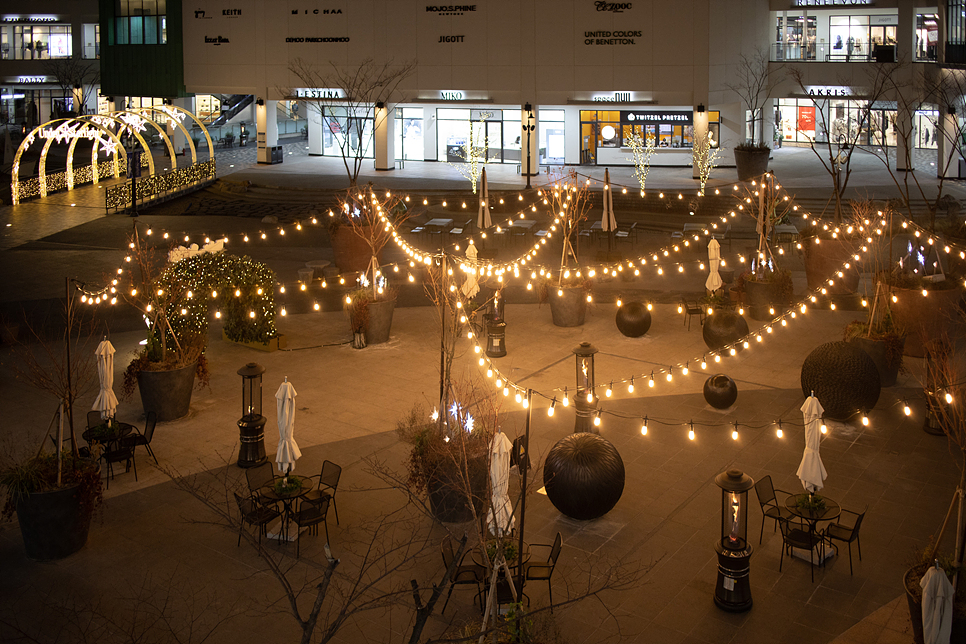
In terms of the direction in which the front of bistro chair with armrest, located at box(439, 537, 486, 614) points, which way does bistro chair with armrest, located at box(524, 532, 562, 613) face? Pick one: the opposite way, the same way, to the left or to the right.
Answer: the opposite way

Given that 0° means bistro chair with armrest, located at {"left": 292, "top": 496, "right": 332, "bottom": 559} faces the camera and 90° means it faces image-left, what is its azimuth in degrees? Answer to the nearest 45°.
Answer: approximately 135°

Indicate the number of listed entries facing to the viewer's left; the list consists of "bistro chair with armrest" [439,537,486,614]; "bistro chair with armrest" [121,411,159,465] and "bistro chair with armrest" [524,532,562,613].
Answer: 2

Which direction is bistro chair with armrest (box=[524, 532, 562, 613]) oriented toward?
to the viewer's left

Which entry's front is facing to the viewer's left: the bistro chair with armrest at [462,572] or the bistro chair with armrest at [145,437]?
the bistro chair with armrest at [145,437]

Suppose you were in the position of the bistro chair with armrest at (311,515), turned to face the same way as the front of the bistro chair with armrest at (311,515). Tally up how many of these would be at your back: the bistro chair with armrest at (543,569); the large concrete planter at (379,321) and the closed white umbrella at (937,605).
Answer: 2

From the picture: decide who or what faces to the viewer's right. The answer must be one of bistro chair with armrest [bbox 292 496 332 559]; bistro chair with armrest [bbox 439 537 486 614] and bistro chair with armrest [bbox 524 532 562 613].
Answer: bistro chair with armrest [bbox 439 537 486 614]

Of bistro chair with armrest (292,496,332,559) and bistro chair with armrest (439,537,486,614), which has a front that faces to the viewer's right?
bistro chair with armrest (439,537,486,614)

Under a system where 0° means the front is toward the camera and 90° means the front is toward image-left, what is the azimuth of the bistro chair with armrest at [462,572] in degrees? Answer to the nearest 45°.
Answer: approximately 270°

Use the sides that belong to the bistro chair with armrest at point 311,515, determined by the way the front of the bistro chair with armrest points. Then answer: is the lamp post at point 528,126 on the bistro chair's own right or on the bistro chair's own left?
on the bistro chair's own right

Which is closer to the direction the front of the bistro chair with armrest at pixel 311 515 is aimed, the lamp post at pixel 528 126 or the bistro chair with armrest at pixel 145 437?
the bistro chair with armrest

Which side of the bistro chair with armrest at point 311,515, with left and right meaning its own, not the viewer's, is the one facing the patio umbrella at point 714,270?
right

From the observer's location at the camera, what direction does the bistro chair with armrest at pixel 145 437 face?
facing to the left of the viewer

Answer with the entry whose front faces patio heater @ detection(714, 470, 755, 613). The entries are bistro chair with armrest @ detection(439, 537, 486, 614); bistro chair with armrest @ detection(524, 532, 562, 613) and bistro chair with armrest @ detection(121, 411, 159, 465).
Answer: bistro chair with armrest @ detection(439, 537, 486, 614)

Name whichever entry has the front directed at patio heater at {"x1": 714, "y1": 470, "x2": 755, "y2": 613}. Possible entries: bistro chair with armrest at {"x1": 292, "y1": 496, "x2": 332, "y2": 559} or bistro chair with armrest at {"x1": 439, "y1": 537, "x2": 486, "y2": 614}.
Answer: bistro chair with armrest at {"x1": 439, "y1": 537, "x2": 486, "y2": 614}

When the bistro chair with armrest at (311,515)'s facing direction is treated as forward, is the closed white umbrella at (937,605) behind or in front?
behind
